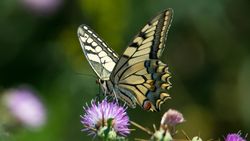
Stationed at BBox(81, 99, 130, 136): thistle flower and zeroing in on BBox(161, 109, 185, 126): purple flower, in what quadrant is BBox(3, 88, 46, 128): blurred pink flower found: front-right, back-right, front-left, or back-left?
back-left

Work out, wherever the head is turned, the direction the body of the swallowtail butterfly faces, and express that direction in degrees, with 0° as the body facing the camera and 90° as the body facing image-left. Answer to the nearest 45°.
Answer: approximately 45°
